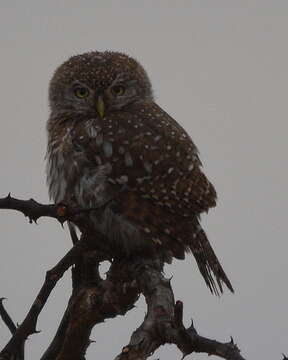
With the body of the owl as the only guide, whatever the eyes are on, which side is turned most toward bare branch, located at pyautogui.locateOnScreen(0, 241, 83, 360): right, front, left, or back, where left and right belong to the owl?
front
